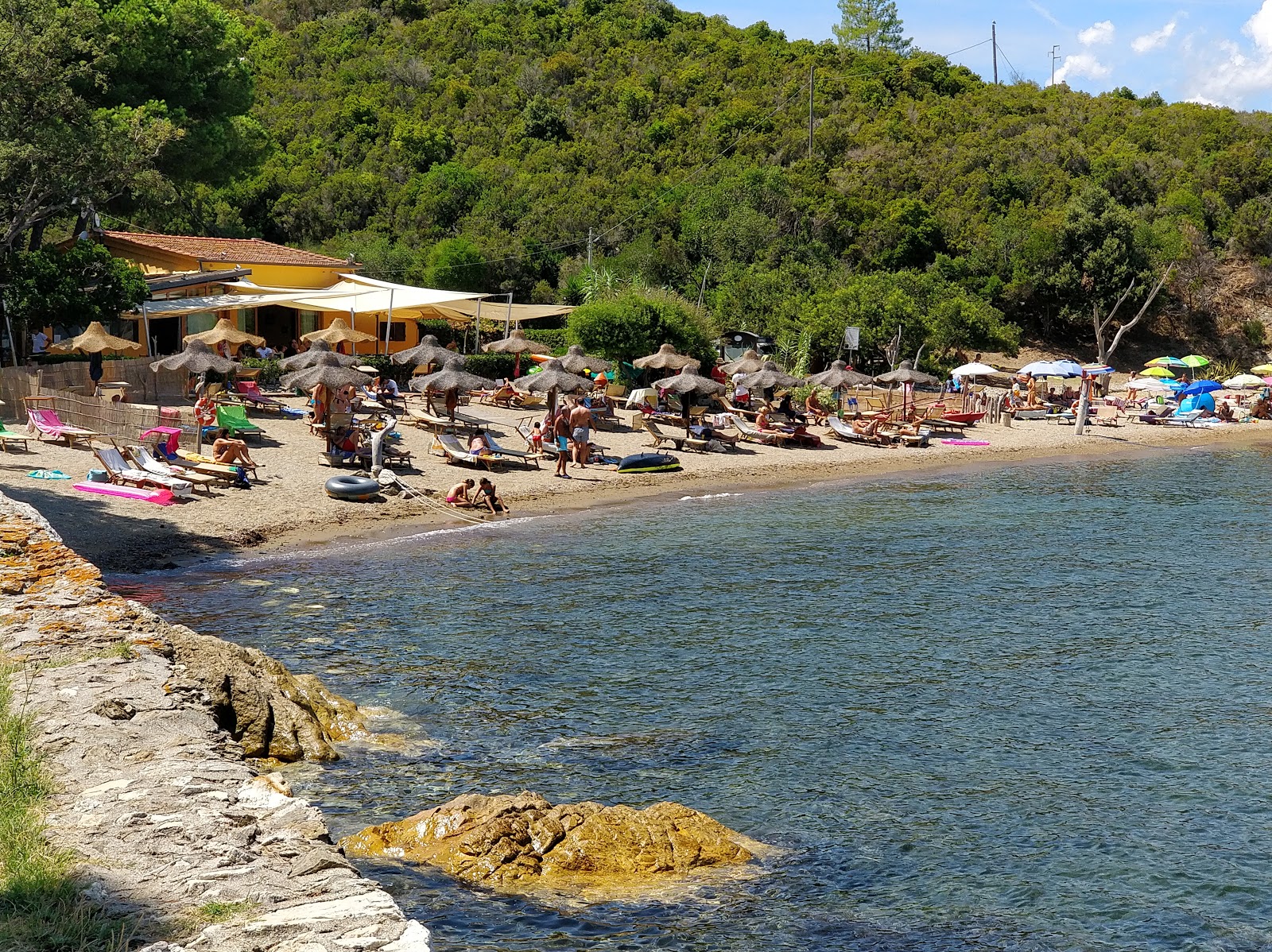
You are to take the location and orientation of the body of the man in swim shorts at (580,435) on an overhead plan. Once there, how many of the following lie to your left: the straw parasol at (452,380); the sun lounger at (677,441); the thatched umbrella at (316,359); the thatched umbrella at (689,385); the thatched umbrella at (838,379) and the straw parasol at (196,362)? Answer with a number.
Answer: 3

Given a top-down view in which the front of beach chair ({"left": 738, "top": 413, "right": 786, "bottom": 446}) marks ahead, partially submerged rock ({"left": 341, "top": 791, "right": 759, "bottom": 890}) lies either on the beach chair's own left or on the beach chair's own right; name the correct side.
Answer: on the beach chair's own right

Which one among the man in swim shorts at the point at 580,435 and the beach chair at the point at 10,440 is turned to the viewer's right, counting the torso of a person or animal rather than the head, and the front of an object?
the beach chair

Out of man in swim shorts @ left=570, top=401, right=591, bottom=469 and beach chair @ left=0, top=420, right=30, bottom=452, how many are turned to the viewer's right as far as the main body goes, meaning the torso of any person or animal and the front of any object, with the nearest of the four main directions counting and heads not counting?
1

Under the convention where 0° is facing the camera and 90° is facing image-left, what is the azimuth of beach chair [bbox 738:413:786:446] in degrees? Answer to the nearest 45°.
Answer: approximately 315°

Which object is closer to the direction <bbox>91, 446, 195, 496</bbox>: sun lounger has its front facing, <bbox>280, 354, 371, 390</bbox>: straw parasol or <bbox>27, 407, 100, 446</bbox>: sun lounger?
the straw parasol

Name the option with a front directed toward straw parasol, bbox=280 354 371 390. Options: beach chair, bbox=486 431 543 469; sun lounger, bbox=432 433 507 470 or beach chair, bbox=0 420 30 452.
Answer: beach chair, bbox=0 420 30 452

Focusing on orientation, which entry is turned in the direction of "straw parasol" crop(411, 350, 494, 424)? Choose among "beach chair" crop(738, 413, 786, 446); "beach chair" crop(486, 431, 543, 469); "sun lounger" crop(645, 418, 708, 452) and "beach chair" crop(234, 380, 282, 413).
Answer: "beach chair" crop(234, 380, 282, 413)

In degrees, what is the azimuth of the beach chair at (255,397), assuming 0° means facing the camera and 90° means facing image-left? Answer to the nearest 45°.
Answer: approximately 315°

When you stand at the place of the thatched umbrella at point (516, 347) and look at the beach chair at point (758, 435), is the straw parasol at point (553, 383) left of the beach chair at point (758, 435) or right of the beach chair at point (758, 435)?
right

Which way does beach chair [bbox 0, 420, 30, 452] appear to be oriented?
to the viewer's right
